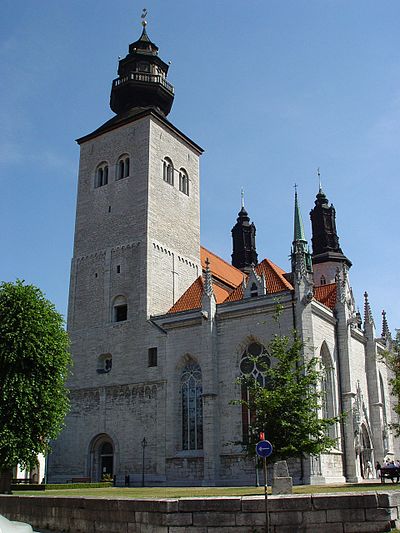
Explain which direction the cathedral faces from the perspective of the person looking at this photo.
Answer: facing the viewer and to the left of the viewer

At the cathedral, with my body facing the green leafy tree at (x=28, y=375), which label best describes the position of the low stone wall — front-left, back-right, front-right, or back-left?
front-left

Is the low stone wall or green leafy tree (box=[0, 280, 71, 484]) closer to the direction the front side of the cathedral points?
the green leafy tree

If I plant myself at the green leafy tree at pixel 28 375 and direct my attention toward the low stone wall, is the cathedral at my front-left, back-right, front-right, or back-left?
back-left

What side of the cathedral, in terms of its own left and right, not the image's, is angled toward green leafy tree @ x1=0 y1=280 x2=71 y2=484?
front

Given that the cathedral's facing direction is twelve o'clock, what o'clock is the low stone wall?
The low stone wall is roughly at 10 o'clock from the cathedral.
